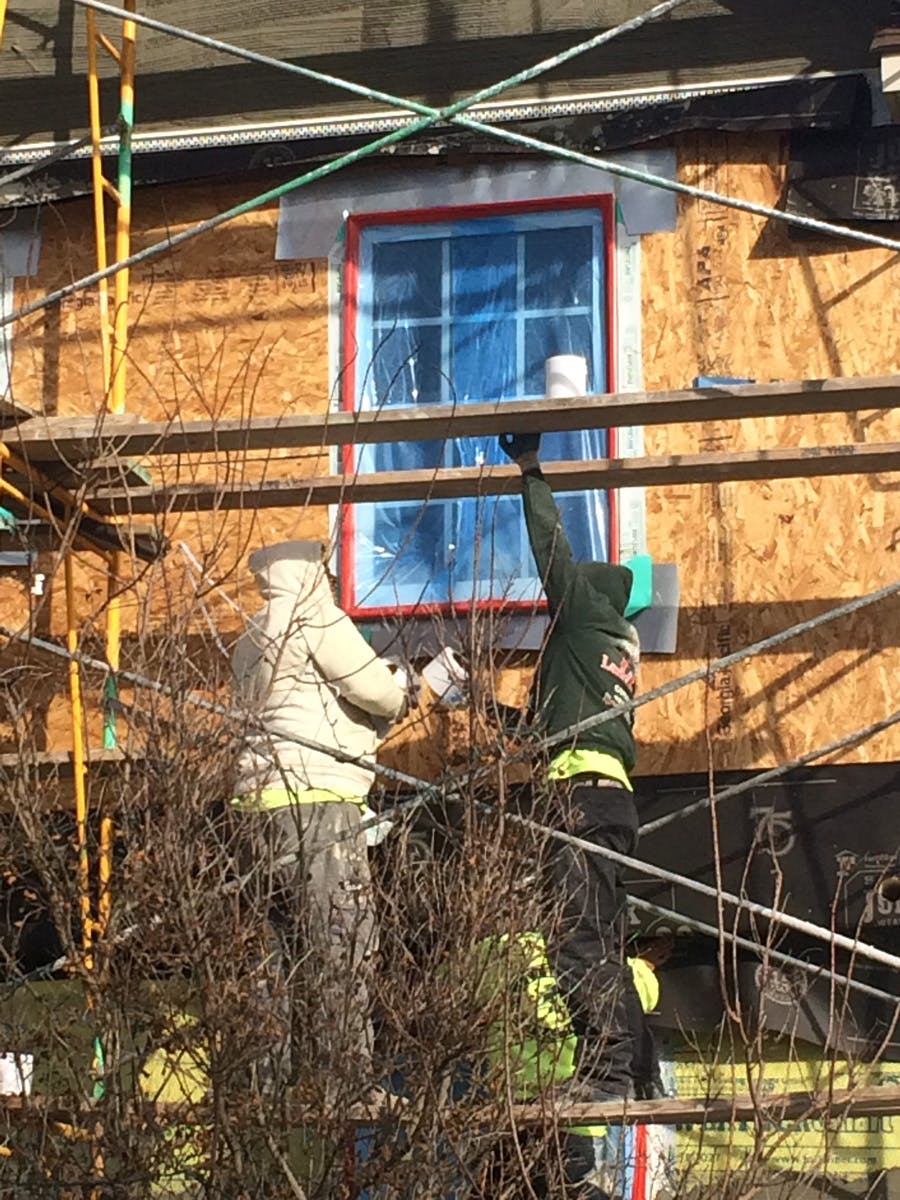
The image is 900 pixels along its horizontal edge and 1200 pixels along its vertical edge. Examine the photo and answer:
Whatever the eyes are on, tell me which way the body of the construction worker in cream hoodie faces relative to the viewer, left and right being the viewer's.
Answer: facing away from the viewer and to the right of the viewer
